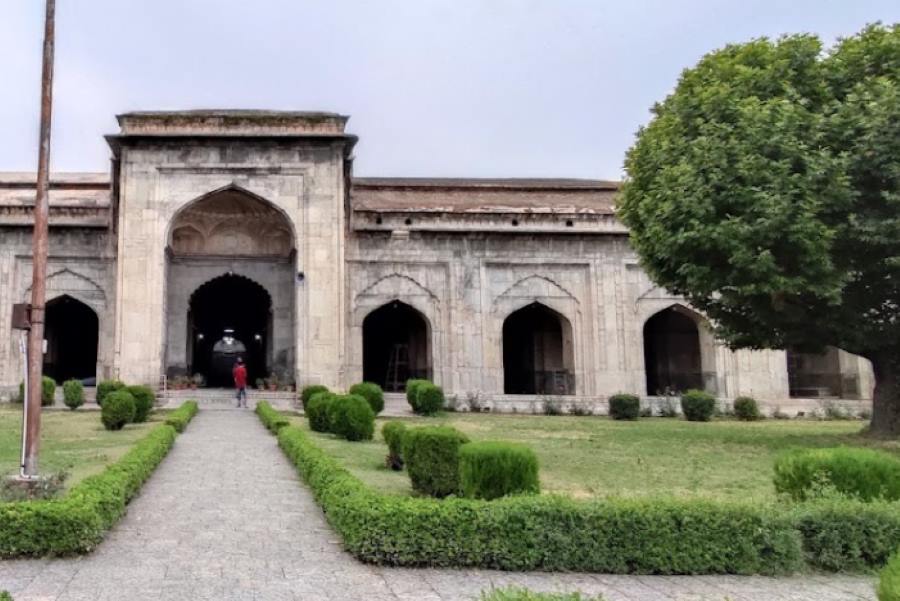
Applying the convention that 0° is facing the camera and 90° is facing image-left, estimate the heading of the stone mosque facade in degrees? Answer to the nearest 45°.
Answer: approximately 0°

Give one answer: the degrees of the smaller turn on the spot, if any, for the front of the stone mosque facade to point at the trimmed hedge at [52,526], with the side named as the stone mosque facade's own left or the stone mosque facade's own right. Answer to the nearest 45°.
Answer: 0° — it already faces it

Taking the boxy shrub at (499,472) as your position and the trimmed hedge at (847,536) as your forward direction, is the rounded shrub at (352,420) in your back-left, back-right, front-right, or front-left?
back-left

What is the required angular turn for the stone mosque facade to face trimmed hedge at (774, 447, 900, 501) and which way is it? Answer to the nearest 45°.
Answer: approximately 45° to its left

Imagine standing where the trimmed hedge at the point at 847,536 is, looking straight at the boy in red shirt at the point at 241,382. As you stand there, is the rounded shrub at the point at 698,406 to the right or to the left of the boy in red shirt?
right

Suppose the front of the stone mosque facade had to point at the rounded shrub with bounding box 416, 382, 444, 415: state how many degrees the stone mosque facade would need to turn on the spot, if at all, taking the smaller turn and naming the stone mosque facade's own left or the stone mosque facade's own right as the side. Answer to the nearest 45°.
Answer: approximately 45° to the stone mosque facade's own left
